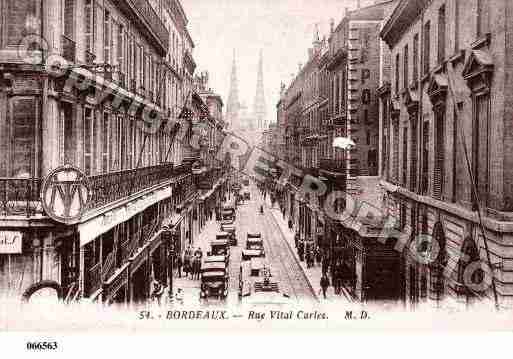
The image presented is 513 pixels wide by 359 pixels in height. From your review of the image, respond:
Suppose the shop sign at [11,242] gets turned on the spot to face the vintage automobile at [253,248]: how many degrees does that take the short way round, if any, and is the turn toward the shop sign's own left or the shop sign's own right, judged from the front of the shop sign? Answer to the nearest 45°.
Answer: approximately 135° to the shop sign's own left

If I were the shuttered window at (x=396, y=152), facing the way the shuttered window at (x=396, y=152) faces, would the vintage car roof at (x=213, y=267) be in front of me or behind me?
in front

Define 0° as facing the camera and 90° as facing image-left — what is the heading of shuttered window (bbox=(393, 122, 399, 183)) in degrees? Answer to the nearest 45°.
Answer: approximately 90°

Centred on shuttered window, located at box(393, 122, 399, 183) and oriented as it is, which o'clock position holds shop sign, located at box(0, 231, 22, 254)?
The shop sign is roughly at 10 o'clock from the shuttered window.

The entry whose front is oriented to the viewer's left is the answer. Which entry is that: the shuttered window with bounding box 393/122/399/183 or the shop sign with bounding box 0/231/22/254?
the shuttered window

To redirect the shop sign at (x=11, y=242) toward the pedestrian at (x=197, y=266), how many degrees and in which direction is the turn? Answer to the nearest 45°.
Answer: approximately 135° to its left
